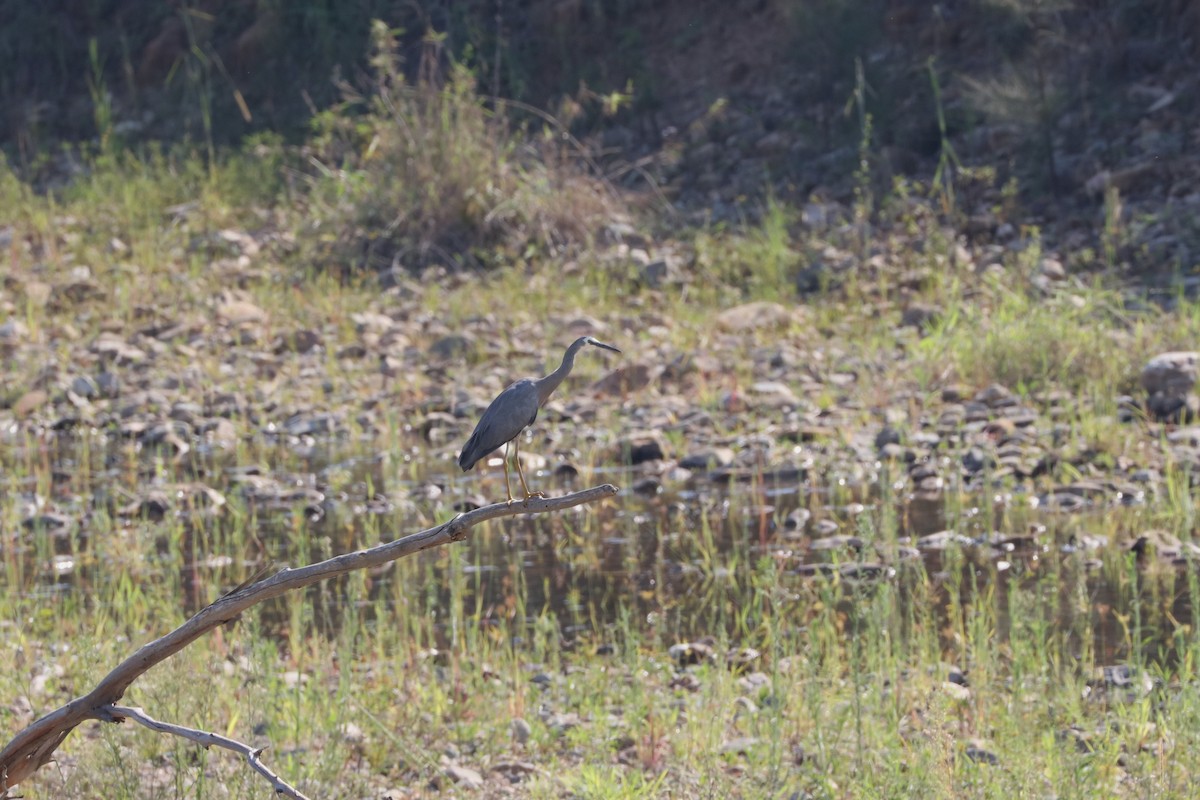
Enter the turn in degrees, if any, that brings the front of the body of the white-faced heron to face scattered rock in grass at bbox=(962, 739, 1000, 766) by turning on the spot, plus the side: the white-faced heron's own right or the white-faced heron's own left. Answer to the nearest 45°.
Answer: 0° — it already faces it

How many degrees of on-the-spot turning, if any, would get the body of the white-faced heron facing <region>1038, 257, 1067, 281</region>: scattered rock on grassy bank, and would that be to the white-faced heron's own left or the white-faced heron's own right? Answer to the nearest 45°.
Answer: approximately 45° to the white-faced heron's own left

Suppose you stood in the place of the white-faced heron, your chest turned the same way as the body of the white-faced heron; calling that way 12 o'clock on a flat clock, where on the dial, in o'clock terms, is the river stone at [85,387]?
The river stone is roughly at 8 o'clock from the white-faced heron.

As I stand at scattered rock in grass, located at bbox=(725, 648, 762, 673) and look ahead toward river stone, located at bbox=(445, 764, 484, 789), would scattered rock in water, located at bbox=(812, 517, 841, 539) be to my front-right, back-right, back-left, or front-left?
back-right

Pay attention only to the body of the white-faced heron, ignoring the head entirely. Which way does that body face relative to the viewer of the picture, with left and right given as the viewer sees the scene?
facing to the right of the viewer

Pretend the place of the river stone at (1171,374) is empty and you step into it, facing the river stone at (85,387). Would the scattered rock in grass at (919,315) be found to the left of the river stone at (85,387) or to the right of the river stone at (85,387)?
right

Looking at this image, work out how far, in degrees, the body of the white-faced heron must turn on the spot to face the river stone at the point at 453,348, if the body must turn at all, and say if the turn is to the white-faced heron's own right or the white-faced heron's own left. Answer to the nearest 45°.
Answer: approximately 90° to the white-faced heron's own left
